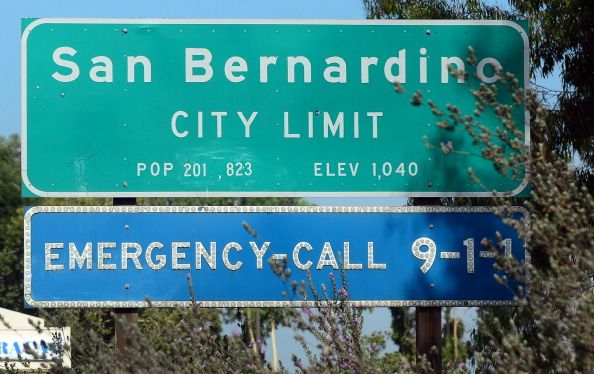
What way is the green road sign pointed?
toward the camera

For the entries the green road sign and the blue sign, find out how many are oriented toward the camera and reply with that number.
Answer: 2

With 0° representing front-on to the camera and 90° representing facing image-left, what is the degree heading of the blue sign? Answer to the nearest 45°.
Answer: approximately 0°
